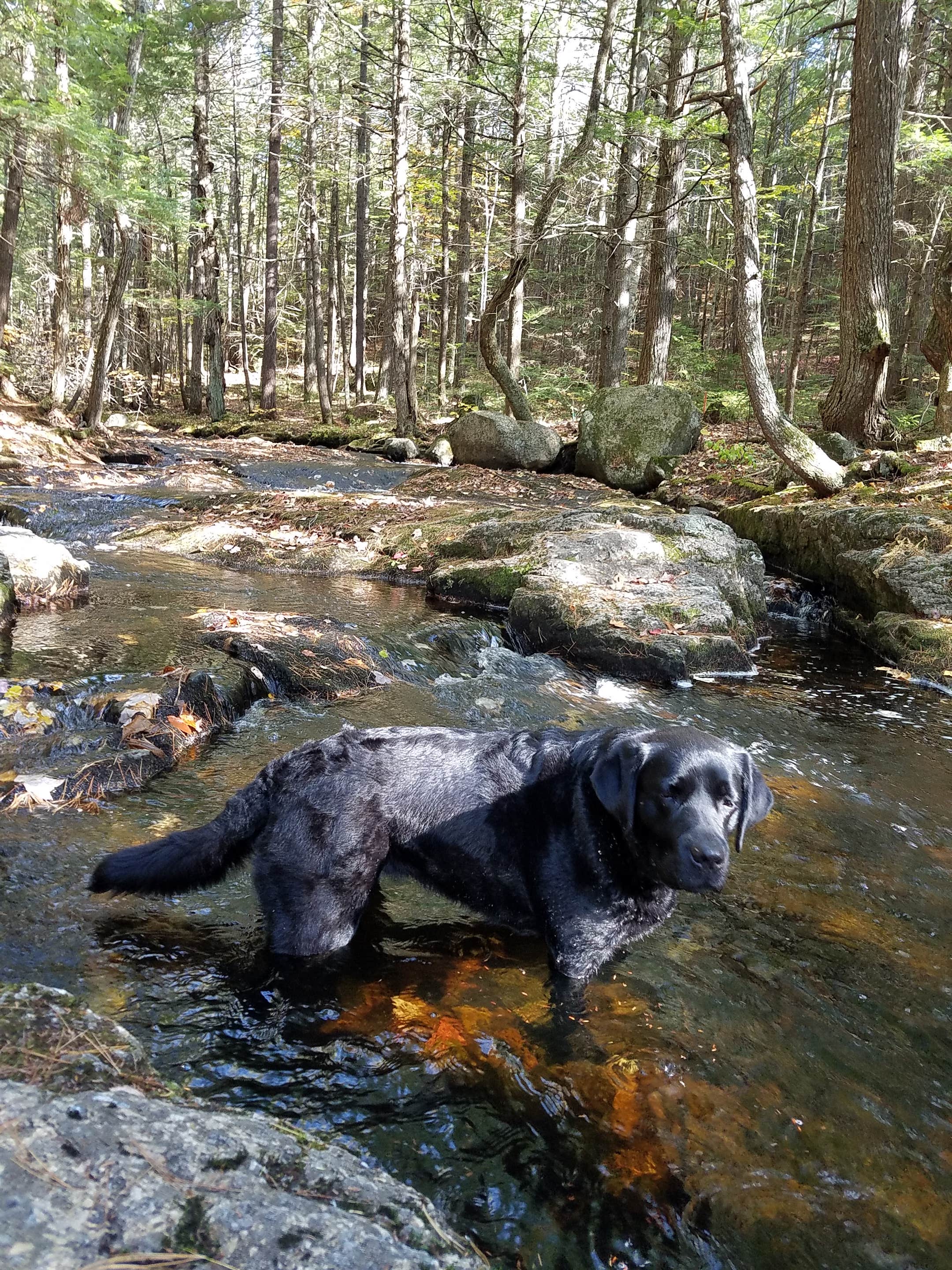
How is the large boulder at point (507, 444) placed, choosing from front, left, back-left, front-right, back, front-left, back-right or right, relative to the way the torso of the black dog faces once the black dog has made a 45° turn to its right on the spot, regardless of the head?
back-left

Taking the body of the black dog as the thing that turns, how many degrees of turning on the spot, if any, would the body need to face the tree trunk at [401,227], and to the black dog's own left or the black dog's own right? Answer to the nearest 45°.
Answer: approximately 90° to the black dog's own left

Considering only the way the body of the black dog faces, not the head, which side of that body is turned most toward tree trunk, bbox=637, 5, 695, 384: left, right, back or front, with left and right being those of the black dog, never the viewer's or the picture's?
left

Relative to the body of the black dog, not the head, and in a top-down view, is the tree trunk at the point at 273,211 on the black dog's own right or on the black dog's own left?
on the black dog's own left

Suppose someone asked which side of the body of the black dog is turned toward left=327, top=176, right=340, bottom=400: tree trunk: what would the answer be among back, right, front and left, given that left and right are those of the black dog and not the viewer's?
left

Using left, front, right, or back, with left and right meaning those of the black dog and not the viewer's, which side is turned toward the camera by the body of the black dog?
right

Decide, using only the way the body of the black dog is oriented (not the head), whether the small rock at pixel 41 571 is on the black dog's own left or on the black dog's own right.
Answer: on the black dog's own left

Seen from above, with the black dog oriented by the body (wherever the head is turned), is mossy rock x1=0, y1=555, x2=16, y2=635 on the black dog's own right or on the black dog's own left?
on the black dog's own left

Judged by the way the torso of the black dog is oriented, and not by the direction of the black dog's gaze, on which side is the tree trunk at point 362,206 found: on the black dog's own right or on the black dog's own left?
on the black dog's own left
